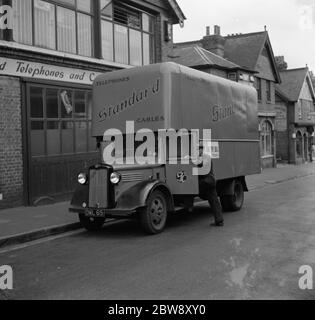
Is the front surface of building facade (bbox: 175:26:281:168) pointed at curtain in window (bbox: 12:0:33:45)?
no

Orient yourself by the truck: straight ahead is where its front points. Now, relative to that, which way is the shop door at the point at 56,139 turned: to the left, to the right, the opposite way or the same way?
to the left

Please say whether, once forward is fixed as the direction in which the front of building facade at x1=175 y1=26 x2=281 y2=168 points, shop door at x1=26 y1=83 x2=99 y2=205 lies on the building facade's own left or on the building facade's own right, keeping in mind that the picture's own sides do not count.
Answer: on the building facade's own right

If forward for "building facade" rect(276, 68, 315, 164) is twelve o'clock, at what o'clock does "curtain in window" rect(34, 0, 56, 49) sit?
The curtain in window is roughly at 2 o'clock from the building facade.

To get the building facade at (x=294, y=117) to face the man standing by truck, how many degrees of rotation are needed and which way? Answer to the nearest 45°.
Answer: approximately 45° to its right

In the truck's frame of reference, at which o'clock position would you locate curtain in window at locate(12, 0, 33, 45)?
The curtain in window is roughly at 3 o'clock from the truck.

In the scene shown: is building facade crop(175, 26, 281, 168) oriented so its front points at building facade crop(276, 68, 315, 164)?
no

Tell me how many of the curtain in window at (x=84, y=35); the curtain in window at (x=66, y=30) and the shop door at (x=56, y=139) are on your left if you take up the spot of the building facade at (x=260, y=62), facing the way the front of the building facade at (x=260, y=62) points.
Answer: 0

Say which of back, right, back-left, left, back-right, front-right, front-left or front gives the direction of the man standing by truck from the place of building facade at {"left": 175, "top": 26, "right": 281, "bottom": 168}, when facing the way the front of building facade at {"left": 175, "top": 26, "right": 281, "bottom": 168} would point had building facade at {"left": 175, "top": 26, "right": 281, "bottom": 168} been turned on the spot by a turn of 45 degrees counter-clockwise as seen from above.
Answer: right

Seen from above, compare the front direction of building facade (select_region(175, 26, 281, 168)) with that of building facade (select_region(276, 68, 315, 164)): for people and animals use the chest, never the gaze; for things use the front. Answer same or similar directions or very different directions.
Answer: same or similar directions

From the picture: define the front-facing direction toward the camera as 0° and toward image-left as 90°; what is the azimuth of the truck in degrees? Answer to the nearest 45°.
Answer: approximately 45°

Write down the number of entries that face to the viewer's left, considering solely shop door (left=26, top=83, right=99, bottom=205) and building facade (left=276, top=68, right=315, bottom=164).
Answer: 0

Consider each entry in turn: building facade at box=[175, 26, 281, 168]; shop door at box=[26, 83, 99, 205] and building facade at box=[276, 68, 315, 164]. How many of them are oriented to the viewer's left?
0

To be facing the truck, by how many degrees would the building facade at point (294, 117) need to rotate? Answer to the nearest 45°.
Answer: approximately 45° to its right

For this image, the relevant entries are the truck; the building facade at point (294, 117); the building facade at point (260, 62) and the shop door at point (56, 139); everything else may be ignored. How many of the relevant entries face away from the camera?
0

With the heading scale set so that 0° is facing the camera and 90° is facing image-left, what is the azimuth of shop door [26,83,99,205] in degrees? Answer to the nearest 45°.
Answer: approximately 315°
